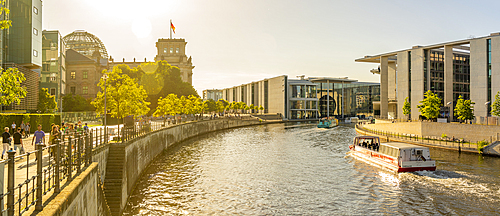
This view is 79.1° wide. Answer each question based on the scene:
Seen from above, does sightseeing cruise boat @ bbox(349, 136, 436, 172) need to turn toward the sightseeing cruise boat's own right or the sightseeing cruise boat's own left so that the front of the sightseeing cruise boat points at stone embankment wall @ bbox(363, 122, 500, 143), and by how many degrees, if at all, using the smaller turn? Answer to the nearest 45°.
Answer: approximately 45° to the sightseeing cruise boat's own right

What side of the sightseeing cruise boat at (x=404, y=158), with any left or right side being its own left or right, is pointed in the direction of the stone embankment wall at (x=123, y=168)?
left

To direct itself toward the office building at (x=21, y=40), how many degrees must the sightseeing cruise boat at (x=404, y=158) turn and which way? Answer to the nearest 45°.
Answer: approximately 45° to its left

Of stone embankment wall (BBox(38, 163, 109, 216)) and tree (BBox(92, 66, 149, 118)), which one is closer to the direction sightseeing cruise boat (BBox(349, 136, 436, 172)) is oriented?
the tree

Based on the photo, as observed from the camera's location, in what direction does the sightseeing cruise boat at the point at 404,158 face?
facing away from the viewer and to the left of the viewer

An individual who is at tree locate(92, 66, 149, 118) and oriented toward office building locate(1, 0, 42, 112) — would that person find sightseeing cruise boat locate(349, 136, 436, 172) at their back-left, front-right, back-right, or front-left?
back-right

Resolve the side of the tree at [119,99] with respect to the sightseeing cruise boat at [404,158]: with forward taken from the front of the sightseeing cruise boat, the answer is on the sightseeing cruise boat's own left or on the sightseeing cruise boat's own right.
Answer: on the sightseeing cruise boat's own left

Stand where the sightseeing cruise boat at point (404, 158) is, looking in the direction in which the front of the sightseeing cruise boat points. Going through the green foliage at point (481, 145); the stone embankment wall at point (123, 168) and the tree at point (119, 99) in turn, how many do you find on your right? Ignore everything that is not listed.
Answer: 1

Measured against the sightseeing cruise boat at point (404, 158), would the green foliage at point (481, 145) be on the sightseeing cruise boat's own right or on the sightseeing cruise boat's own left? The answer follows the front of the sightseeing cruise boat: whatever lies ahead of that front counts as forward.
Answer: on the sightseeing cruise boat's own right

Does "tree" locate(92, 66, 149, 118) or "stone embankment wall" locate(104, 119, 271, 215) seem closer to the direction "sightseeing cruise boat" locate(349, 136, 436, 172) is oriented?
the tree

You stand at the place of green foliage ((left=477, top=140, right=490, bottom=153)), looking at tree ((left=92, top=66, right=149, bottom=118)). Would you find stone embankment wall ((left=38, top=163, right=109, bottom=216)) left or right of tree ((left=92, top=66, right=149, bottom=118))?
left

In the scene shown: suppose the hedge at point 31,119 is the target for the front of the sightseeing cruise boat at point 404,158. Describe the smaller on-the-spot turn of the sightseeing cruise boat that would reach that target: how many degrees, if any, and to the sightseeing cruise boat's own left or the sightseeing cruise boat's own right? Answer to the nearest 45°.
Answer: approximately 45° to the sightseeing cruise boat's own left
